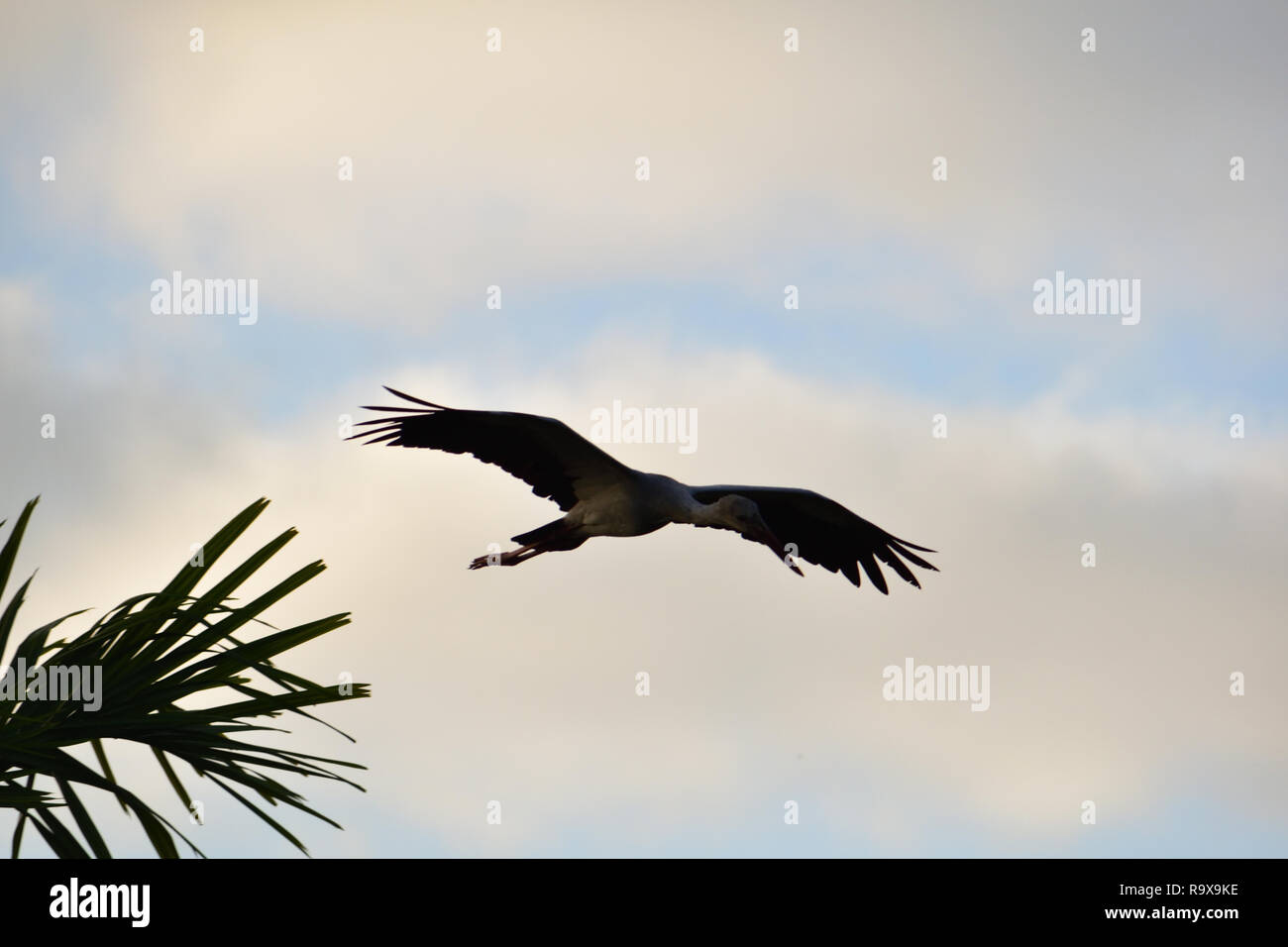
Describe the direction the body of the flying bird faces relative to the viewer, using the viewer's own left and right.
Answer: facing the viewer and to the right of the viewer
